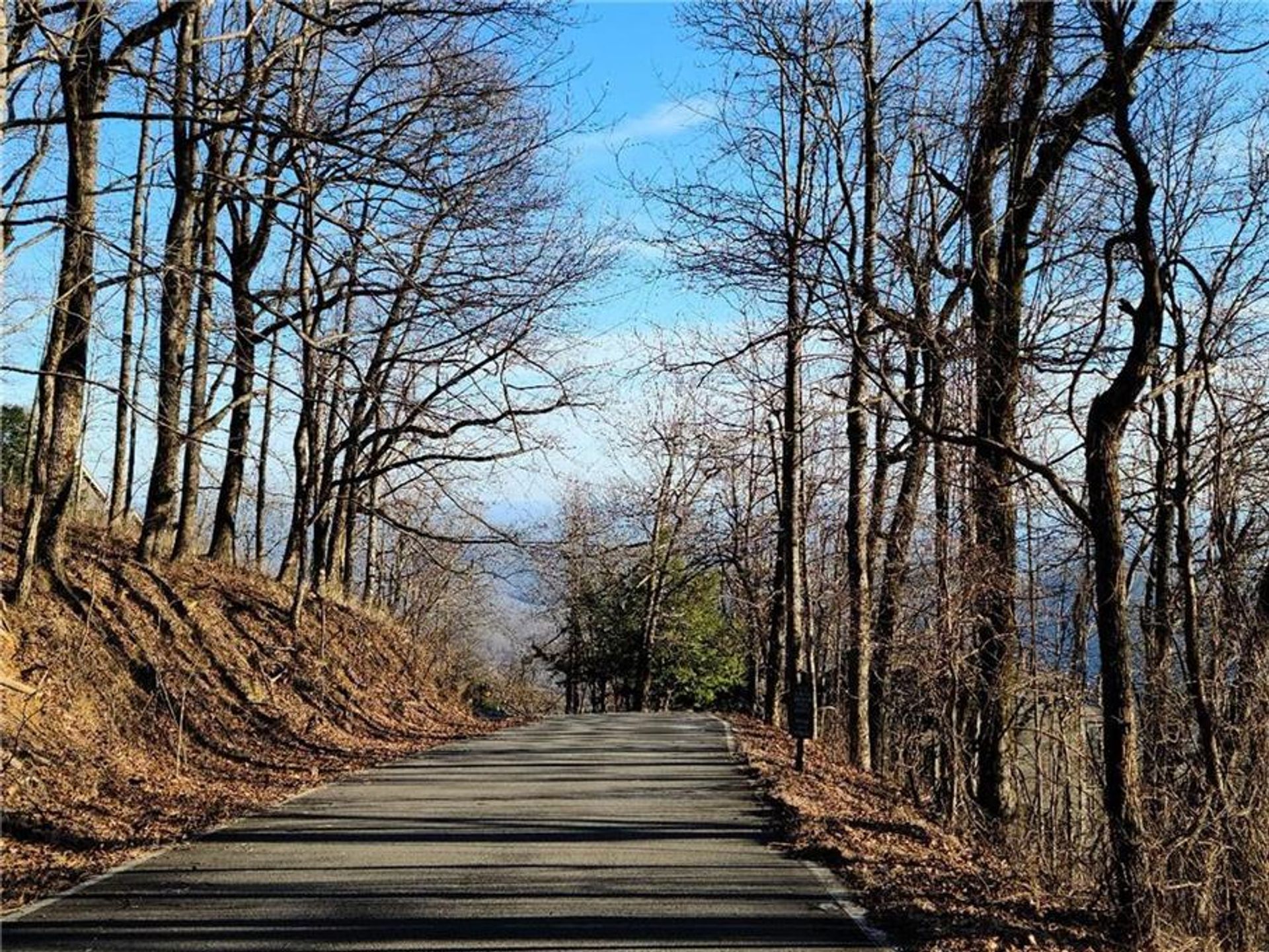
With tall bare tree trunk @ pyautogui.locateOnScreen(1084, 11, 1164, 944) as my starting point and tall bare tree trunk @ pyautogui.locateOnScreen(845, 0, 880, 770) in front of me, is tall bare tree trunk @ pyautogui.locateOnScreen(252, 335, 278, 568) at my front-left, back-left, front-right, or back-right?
front-left

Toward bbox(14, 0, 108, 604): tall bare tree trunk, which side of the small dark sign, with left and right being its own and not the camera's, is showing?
right

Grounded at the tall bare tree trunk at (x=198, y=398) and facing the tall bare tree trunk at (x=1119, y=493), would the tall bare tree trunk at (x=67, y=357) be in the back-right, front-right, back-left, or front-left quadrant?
front-right

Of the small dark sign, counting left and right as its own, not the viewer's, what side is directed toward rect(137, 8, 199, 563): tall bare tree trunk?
right

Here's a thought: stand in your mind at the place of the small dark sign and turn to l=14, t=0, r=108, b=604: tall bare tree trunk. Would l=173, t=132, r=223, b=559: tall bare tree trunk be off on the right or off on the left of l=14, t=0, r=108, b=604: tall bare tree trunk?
right

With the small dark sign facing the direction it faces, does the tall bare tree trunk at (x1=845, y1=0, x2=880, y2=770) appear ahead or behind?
behind

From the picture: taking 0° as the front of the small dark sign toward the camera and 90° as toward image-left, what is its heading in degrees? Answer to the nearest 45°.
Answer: approximately 0°

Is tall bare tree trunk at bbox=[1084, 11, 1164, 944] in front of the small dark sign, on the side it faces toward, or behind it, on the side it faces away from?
in front

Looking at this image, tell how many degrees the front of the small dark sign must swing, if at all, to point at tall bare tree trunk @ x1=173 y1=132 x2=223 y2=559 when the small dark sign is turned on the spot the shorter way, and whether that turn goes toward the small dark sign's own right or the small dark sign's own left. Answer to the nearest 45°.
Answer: approximately 135° to the small dark sign's own right

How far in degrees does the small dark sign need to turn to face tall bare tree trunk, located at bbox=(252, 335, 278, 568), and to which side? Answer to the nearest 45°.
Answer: approximately 135° to its right

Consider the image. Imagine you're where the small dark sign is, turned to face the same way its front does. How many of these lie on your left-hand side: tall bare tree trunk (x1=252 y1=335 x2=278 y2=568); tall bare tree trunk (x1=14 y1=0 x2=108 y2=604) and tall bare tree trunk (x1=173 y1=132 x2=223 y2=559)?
0
